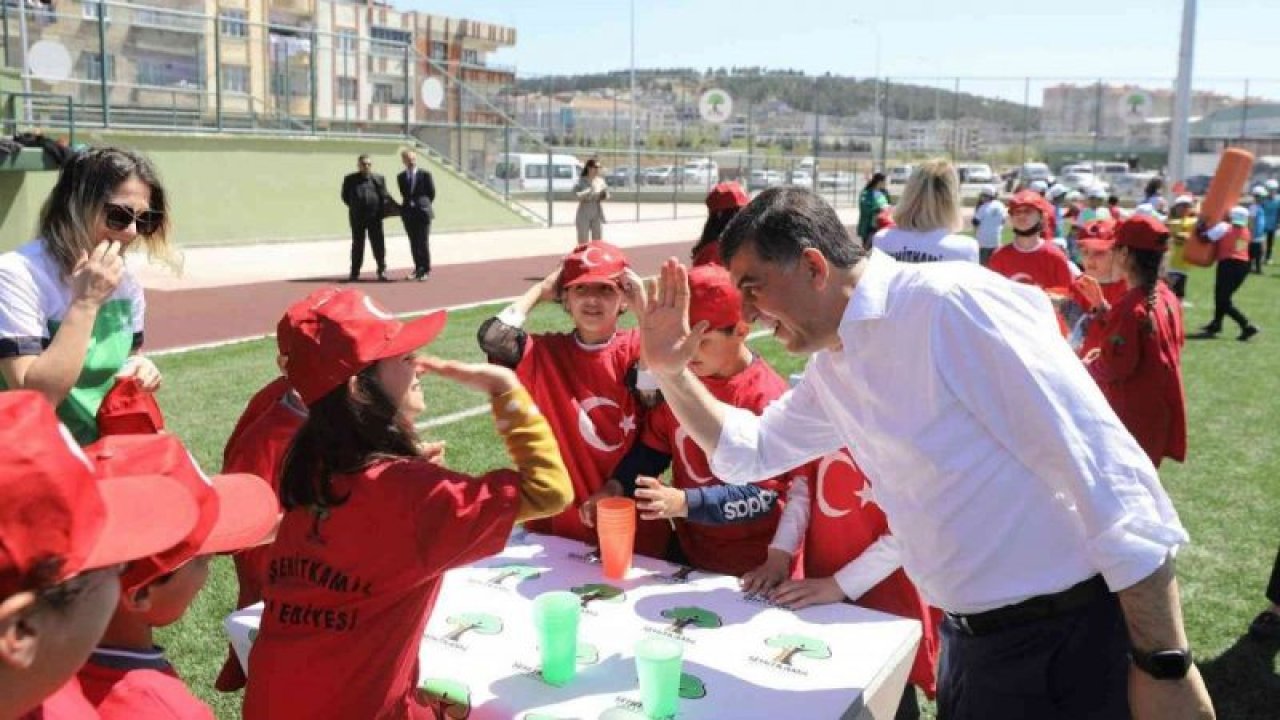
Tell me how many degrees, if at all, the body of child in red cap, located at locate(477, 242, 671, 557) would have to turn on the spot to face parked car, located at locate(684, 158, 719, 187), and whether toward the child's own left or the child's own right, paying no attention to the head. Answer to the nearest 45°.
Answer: approximately 180°

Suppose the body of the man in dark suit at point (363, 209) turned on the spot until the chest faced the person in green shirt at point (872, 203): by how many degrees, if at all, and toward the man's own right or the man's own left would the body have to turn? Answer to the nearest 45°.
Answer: approximately 90° to the man's own left

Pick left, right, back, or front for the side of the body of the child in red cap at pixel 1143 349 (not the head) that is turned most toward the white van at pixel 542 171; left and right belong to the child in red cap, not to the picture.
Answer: front

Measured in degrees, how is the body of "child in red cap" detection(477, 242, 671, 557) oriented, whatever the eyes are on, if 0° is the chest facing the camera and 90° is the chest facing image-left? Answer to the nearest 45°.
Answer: approximately 0°

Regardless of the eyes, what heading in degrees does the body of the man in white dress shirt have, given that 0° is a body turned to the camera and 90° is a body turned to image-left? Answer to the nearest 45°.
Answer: approximately 90°

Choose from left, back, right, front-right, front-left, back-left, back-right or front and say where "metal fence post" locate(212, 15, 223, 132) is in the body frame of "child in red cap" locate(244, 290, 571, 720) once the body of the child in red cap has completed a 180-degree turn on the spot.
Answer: back-right

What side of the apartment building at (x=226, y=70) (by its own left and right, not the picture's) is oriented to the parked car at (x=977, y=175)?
left

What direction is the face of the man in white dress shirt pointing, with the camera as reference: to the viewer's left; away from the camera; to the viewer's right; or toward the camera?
to the viewer's left

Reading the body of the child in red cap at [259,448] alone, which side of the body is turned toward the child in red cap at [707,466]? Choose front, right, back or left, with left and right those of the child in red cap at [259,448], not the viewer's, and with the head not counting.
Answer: front

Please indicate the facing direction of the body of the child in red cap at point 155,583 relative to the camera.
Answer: to the viewer's right

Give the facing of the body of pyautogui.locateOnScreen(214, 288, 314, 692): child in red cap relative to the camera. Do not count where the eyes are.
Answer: to the viewer's right

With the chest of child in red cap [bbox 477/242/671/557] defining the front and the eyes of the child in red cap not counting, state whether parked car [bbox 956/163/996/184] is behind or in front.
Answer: behind

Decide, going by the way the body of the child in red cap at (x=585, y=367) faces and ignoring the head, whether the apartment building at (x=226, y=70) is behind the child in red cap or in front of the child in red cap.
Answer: behind

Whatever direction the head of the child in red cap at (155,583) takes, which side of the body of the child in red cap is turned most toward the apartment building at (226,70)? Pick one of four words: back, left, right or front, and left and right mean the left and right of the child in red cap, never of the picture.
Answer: left

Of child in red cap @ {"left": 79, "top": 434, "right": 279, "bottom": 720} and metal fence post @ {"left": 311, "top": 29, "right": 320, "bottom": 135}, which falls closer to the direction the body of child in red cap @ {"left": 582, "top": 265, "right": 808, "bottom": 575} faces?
the child in red cap

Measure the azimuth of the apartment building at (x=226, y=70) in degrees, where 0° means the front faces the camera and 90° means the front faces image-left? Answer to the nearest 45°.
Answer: approximately 315°
